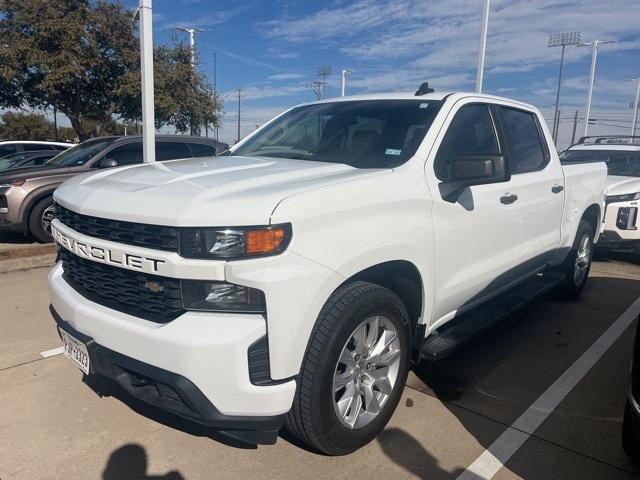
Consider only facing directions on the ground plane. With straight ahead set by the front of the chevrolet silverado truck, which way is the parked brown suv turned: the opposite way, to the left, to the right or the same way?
the same way

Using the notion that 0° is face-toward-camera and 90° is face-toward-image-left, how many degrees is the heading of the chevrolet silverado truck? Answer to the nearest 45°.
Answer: approximately 45°

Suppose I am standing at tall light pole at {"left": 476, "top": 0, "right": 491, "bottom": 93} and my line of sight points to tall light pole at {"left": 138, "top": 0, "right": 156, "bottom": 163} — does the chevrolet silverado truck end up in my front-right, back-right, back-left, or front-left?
front-left

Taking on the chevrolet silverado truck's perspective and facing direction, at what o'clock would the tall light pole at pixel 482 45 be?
The tall light pole is roughly at 5 o'clock from the chevrolet silverado truck.

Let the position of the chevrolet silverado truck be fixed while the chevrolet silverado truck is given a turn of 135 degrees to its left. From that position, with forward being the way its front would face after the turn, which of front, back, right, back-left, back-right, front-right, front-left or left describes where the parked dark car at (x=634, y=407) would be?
front

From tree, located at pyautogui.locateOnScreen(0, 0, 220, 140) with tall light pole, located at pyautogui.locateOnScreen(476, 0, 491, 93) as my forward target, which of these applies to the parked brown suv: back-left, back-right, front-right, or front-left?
front-right

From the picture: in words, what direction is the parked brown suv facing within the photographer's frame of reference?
facing the viewer and to the left of the viewer

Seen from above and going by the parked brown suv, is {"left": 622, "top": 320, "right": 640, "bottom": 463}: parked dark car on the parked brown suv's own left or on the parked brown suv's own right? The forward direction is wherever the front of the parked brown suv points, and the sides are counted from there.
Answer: on the parked brown suv's own left

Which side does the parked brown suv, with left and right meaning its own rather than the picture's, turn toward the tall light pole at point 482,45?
back

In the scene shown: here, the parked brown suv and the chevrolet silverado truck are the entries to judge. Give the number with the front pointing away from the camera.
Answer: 0

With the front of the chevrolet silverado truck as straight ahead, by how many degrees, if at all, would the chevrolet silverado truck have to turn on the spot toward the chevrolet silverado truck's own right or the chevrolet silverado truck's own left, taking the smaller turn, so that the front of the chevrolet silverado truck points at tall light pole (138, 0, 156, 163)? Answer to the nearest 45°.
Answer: approximately 90° to the chevrolet silverado truck's own right

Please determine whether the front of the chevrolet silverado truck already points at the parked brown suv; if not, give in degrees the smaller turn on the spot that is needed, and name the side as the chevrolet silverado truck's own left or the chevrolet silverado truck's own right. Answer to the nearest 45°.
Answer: approximately 90° to the chevrolet silverado truck's own right
